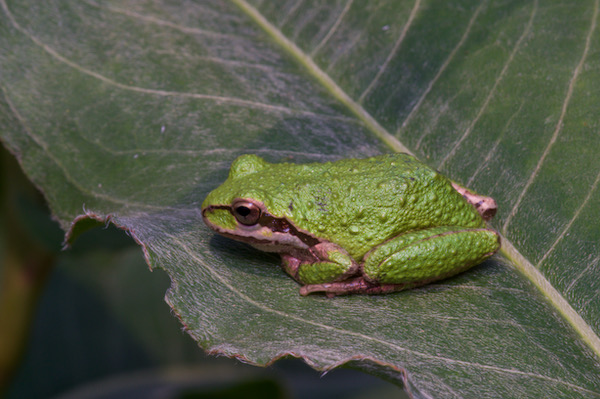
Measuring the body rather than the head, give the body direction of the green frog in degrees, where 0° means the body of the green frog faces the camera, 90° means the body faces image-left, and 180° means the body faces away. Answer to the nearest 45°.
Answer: approximately 90°
